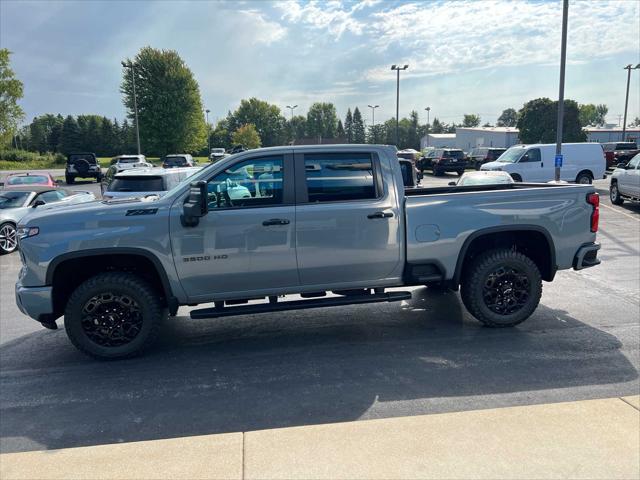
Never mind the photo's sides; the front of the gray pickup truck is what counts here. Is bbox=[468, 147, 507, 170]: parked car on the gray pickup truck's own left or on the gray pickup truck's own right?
on the gray pickup truck's own right

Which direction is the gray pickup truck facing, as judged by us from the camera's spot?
facing to the left of the viewer

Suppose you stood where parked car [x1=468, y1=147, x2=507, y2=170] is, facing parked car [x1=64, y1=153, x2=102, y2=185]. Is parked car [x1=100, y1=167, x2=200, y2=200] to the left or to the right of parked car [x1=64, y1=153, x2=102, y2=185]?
left

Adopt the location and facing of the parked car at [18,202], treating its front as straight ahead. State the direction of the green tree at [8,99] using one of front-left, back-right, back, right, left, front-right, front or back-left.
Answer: back-right

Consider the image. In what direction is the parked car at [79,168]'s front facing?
away from the camera

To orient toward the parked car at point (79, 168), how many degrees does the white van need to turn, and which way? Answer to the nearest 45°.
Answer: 0° — it already faces it

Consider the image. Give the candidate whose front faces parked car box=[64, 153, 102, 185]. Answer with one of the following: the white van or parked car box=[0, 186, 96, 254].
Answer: the white van

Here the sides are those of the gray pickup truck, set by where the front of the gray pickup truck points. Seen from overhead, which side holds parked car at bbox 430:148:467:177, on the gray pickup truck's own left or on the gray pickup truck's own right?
on the gray pickup truck's own right

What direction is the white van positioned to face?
to the viewer's left

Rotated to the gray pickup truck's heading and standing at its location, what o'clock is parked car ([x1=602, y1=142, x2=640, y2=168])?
The parked car is roughly at 4 o'clock from the gray pickup truck.

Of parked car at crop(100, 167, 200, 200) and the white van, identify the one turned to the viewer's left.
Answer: the white van
